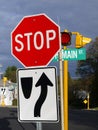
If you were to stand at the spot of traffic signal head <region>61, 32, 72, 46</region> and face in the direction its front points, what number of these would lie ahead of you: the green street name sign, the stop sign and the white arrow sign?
2

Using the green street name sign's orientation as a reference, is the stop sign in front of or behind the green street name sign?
in front

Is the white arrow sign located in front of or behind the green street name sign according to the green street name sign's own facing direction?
in front

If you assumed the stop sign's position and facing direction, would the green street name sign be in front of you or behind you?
behind

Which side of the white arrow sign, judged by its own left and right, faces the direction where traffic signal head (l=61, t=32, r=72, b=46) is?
back
